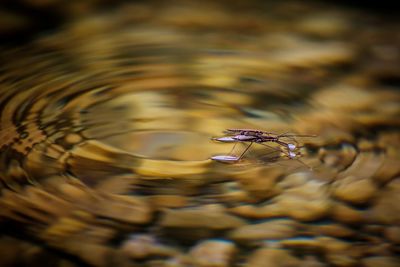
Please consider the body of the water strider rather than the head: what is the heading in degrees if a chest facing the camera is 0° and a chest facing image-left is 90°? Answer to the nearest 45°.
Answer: approximately 270°
